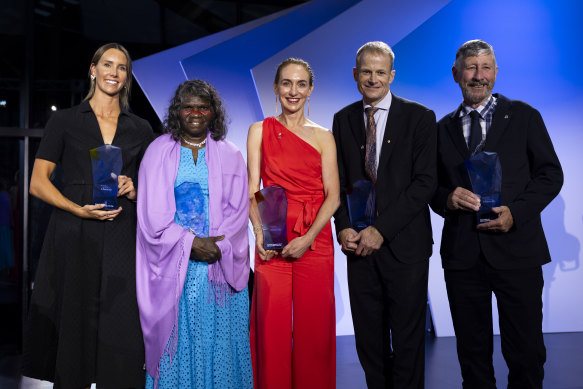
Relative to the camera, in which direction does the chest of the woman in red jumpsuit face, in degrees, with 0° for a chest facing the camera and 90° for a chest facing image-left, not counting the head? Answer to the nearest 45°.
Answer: approximately 0°

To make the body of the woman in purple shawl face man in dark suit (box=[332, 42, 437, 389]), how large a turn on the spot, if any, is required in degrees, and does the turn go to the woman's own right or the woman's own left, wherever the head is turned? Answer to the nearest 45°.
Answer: approximately 90° to the woman's own left

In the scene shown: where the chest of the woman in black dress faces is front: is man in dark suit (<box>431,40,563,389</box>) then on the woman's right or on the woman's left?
on the woman's left

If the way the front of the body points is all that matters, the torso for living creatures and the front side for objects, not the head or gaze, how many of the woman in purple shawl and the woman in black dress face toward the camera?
2

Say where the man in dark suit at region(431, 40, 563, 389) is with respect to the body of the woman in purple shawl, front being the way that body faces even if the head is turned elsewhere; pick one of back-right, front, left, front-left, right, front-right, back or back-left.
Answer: left

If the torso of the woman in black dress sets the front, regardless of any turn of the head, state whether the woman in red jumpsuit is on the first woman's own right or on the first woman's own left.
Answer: on the first woman's own left

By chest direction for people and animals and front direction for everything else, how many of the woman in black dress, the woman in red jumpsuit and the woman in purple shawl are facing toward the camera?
3

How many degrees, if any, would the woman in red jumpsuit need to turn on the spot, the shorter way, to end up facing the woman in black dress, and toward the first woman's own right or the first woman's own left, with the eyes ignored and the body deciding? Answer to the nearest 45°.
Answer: approximately 90° to the first woman's own right

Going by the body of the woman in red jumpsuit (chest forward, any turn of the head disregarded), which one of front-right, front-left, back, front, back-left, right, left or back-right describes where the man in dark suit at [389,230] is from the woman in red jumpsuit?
left

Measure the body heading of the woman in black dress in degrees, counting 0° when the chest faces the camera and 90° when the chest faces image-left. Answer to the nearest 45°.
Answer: approximately 0°
